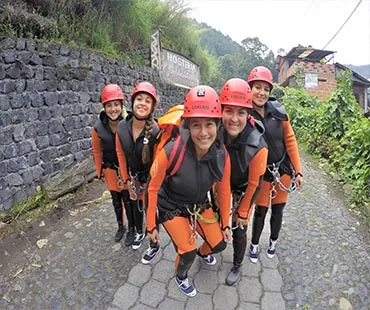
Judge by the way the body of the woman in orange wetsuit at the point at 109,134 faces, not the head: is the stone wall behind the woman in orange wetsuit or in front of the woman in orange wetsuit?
behind

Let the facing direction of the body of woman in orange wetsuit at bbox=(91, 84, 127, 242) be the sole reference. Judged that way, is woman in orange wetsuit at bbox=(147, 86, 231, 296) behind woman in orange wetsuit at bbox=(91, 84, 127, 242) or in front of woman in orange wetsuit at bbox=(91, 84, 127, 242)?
in front

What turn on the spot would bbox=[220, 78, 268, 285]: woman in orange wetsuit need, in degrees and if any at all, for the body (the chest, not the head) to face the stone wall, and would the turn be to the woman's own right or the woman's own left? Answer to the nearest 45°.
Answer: approximately 90° to the woman's own right

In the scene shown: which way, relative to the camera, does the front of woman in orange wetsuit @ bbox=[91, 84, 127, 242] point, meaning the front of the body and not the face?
toward the camera

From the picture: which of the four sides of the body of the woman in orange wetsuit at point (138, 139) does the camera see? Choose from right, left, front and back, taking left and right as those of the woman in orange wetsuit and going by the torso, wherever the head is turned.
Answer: front

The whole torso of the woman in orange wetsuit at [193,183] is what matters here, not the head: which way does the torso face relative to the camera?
toward the camera

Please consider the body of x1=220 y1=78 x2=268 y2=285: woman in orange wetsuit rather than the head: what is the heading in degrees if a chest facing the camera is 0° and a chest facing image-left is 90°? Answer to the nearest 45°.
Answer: approximately 45°

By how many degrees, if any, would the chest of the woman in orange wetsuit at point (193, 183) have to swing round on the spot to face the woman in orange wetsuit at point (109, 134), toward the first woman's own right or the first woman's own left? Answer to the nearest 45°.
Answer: approximately 135° to the first woman's own right

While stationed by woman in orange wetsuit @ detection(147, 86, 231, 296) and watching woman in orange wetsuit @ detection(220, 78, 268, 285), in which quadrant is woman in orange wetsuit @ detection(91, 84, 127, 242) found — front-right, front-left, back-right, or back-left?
back-left

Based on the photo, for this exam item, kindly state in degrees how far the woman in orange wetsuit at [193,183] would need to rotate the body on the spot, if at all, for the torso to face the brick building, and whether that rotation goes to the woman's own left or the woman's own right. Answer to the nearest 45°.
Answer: approximately 180°

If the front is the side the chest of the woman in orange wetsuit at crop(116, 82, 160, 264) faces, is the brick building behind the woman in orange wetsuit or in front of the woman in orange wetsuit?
behind
